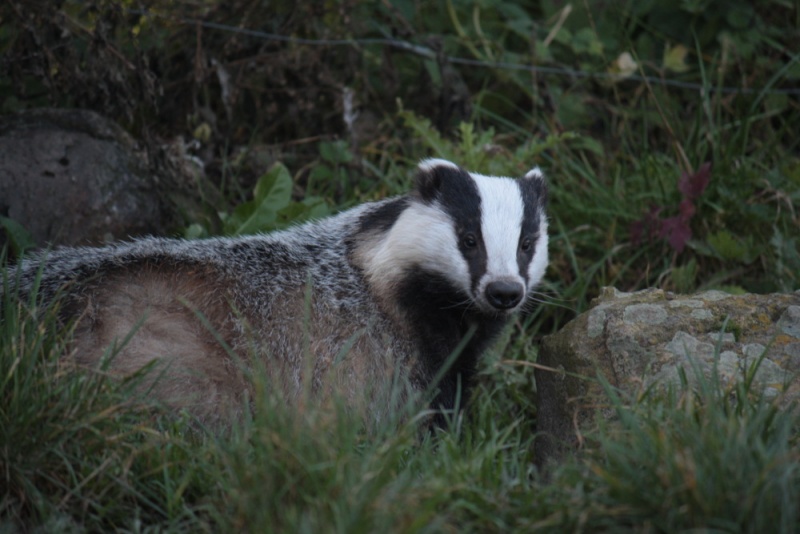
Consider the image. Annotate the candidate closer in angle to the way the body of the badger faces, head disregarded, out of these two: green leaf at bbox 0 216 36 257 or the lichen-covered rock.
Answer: the lichen-covered rock

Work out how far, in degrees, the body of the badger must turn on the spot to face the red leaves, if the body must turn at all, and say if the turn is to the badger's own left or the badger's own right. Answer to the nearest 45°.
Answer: approximately 45° to the badger's own left

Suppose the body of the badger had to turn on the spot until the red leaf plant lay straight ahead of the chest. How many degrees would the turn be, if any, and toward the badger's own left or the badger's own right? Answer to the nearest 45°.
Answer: approximately 45° to the badger's own left

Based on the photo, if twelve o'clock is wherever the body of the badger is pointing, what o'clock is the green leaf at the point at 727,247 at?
The green leaf is roughly at 11 o'clock from the badger.

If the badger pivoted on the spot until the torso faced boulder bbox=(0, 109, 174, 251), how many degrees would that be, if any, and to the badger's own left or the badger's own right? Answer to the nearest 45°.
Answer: approximately 135° to the badger's own left

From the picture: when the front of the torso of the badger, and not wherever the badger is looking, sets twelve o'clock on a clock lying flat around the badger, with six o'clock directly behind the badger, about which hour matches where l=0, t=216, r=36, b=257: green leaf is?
The green leaf is roughly at 7 o'clock from the badger.

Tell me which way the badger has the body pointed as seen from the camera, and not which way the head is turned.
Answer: to the viewer's right

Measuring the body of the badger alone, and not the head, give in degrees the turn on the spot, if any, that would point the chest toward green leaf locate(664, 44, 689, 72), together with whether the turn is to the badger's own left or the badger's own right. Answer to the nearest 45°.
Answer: approximately 45° to the badger's own left
